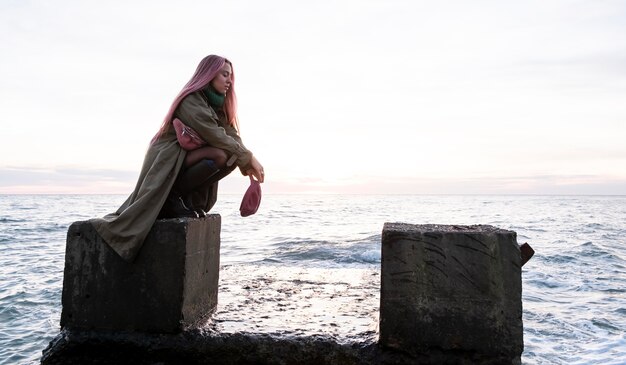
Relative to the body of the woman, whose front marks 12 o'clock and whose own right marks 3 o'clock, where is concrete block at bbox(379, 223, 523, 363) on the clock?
The concrete block is roughly at 1 o'clock from the woman.

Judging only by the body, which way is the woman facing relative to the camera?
to the viewer's right
